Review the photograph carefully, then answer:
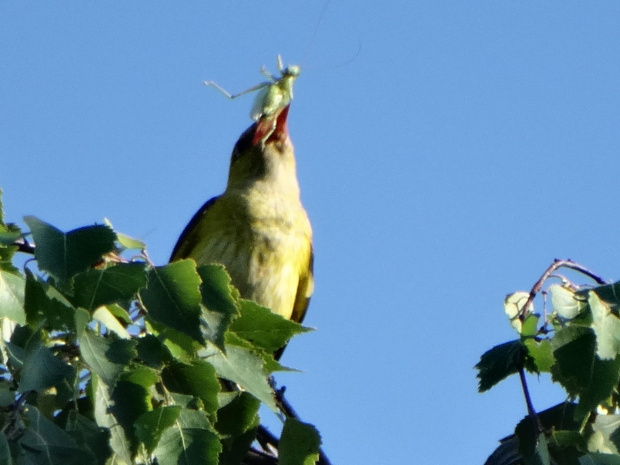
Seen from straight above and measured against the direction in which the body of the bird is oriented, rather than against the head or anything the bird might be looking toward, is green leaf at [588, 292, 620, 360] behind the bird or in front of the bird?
in front

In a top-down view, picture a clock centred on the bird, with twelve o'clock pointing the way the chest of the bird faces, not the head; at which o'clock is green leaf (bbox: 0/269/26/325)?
The green leaf is roughly at 2 o'clock from the bird.

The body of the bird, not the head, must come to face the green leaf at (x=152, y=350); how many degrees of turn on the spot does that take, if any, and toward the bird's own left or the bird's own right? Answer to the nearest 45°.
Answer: approximately 45° to the bird's own right

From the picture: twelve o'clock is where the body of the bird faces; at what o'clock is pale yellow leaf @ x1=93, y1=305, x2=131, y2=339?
The pale yellow leaf is roughly at 2 o'clock from the bird.

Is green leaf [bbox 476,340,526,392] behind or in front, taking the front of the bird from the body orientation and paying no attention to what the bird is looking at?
in front
